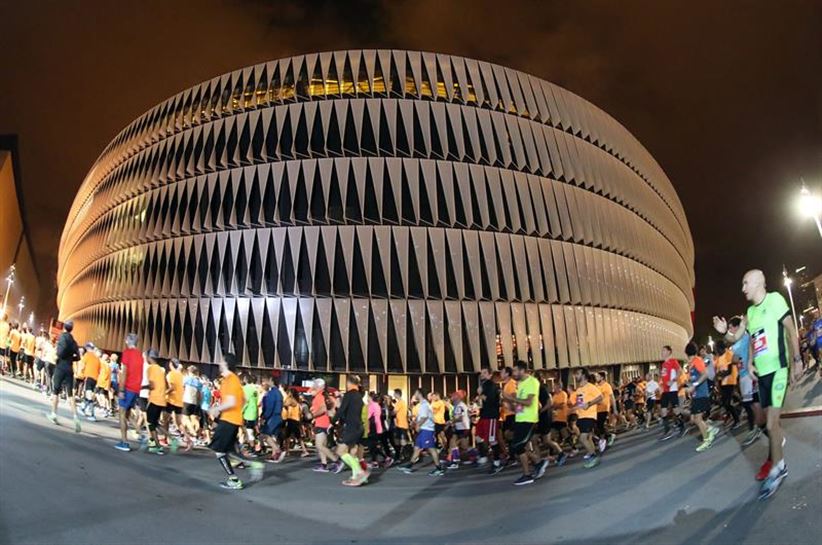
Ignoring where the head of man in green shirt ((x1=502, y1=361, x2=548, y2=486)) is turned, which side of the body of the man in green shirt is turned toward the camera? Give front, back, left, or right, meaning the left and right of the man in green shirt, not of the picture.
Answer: left

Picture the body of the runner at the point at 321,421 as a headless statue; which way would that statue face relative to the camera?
to the viewer's left

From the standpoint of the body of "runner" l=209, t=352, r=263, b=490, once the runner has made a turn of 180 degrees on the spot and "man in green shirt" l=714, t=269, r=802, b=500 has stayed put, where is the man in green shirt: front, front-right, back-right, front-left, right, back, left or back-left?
front-right

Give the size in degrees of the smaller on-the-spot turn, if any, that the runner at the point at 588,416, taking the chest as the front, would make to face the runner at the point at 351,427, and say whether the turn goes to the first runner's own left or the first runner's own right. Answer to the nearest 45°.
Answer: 0° — they already face them

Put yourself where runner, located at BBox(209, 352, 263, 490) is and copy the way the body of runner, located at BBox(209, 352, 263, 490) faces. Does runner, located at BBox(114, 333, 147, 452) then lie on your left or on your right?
on your right

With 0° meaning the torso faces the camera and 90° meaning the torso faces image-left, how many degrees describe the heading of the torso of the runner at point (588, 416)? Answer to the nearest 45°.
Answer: approximately 45°

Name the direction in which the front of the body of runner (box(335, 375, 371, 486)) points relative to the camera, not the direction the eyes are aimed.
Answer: to the viewer's left
